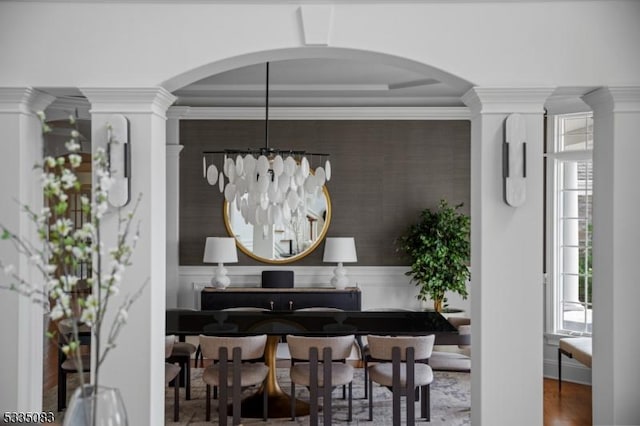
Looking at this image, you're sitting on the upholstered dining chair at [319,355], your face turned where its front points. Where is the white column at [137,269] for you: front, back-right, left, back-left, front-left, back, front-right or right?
back-left

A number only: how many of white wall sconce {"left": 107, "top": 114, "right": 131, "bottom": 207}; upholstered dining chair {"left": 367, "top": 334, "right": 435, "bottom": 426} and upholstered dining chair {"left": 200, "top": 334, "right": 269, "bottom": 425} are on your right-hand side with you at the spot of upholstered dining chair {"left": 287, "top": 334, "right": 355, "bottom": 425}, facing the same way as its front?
1

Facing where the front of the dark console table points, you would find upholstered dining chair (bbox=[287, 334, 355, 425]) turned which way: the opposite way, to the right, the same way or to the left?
the opposite way

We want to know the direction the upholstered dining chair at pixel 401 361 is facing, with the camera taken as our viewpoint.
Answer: facing away from the viewer

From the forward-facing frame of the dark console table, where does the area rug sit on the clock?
The area rug is roughly at 11 o'clock from the dark console table.

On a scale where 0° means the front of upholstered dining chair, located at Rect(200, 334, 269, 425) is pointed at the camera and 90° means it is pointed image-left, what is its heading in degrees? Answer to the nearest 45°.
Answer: approximately 180°

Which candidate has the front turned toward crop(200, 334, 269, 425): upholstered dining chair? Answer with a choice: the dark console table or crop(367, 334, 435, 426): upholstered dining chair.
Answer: the dark console table

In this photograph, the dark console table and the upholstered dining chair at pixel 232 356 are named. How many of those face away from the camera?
1

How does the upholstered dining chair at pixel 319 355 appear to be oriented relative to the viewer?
away from the camera
